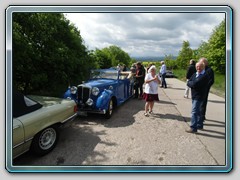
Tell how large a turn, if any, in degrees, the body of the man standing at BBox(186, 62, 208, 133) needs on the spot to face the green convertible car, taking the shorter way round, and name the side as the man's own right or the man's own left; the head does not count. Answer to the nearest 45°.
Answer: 0° — they already face it

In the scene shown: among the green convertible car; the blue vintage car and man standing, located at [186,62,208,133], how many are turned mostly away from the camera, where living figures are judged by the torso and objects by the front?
0

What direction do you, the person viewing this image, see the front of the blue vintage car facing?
facing the viewer and to the left of the viewer

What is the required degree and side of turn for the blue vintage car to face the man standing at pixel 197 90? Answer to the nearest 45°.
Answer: approximately 90° to its left

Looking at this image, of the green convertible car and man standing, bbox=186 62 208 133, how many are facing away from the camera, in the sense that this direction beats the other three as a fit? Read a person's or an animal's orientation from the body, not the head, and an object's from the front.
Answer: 0

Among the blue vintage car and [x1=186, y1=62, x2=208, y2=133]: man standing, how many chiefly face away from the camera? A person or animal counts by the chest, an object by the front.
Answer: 0

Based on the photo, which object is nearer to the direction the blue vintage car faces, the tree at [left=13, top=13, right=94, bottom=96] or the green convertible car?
the green convertible car

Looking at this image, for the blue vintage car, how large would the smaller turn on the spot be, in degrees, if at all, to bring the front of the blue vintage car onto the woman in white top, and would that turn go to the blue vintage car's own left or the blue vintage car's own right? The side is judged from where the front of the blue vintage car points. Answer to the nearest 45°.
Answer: approximately 135° to the blue vintage car's own left
